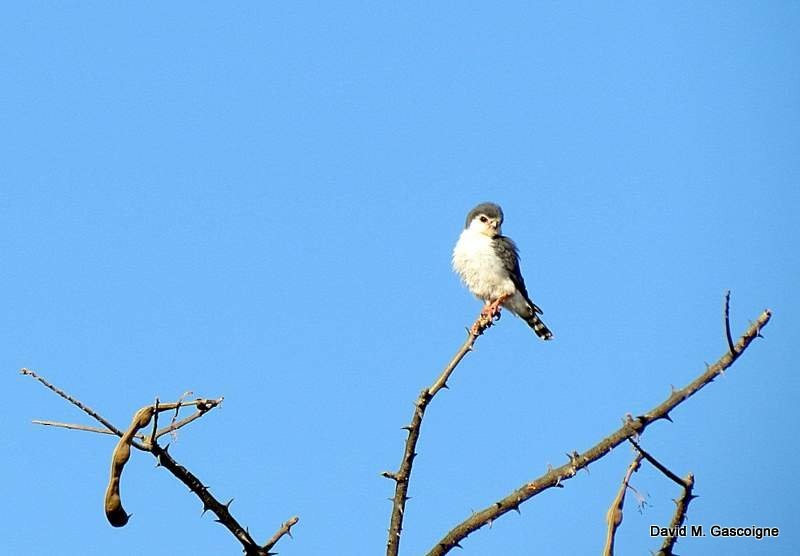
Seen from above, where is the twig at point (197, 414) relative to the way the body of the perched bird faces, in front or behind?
in front

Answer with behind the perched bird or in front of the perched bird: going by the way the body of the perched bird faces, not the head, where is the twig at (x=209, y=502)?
in front

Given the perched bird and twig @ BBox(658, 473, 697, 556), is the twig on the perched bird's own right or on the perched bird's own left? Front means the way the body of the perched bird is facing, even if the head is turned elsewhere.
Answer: on the perched bird's own left

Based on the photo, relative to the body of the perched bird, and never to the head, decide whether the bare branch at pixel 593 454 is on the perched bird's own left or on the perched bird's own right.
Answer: on the perched bird's own left

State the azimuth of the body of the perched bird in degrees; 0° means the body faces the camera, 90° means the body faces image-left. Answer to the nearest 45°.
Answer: approximately 45°
